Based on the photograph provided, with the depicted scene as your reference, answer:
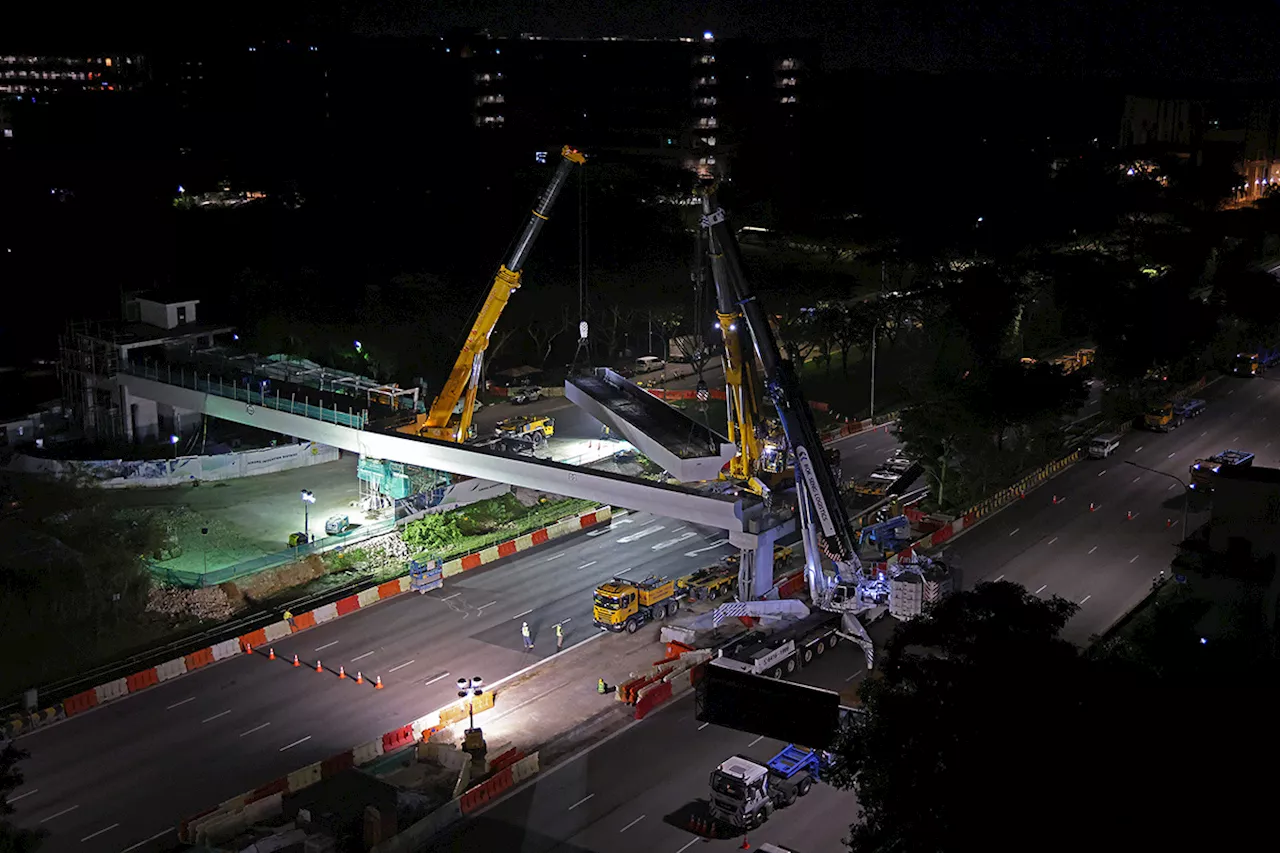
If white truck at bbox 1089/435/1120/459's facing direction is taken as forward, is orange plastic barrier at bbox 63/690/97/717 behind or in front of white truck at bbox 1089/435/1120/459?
in front

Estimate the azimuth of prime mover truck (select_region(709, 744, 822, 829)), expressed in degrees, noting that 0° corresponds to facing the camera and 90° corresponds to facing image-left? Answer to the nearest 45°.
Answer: approximately 45°

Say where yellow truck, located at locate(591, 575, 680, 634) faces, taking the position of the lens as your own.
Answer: facing the viewer and to the left of the viewer

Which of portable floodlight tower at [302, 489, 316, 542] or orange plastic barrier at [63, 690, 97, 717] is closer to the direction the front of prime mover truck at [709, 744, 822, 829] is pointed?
the orange plastic barrier

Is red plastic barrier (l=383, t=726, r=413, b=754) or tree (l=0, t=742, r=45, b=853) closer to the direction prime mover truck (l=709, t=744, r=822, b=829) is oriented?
the tree

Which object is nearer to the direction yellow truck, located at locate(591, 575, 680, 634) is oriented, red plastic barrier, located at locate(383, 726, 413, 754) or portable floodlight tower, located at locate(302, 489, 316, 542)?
the red plastic barrier

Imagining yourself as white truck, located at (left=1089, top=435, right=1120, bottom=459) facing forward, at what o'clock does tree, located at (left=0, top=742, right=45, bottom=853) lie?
The tree is roughly at 11 o'clock from the white truck.

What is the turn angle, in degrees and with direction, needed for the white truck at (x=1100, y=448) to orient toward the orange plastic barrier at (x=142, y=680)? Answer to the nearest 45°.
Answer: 0° — it already faces it

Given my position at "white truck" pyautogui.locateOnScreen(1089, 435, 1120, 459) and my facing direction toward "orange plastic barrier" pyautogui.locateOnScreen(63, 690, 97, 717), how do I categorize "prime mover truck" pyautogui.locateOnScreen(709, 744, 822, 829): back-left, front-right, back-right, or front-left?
front-left

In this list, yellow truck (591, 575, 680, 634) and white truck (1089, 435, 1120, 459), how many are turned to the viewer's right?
0

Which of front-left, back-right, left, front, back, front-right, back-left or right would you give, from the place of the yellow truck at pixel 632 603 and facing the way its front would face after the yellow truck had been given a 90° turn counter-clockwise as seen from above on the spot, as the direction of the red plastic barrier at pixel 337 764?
right

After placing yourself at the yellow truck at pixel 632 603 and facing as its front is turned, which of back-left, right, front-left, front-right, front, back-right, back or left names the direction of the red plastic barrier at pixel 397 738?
front

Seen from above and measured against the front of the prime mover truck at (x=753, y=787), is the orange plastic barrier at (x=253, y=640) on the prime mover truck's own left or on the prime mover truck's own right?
on the prime mover truck's own right

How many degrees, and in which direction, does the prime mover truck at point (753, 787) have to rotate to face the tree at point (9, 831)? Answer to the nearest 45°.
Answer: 0° — it already faces it

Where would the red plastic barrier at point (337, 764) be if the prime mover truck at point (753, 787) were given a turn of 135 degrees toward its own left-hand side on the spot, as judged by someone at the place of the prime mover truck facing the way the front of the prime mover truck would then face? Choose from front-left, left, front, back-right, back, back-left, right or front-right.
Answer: back

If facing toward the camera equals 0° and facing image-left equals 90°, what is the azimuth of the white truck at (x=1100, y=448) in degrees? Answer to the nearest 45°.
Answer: approximately 45°

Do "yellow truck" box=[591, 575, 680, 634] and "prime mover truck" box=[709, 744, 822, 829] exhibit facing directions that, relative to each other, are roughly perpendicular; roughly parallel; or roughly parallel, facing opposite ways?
roughly parallel

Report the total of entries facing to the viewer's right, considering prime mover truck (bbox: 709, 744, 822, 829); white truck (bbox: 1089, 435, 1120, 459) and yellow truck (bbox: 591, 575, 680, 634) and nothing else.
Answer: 0

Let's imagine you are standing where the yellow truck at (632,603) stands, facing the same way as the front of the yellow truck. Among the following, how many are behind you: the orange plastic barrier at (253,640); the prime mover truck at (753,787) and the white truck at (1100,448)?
1

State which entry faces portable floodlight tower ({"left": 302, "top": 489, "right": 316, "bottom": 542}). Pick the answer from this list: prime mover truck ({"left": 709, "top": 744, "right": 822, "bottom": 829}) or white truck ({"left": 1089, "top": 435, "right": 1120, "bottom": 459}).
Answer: the white truck
